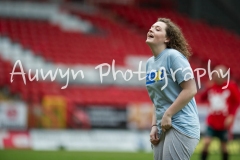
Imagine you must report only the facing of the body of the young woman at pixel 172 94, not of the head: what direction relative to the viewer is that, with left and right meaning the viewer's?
facing the viewer and to the left of the viewer
